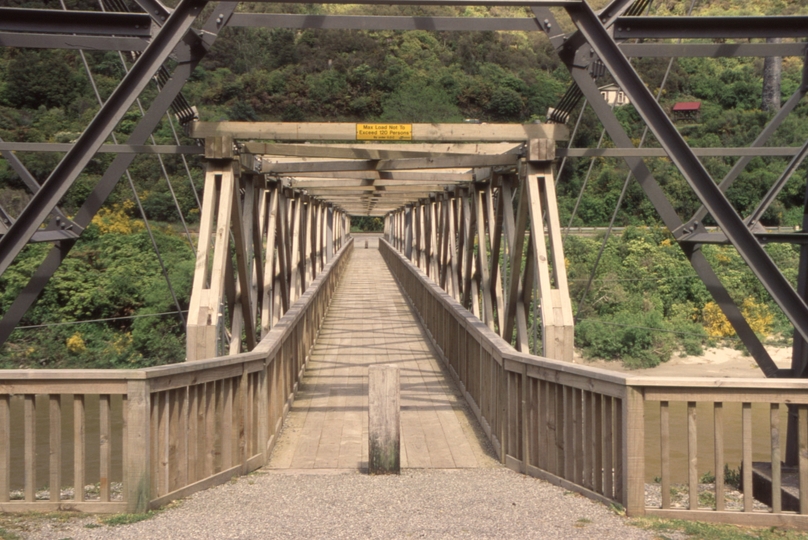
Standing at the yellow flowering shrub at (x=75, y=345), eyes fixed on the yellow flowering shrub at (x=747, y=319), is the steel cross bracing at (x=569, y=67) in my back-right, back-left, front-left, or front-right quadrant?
front-right

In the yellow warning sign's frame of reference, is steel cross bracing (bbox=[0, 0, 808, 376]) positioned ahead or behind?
ahead

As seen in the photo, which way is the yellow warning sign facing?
toward the camera

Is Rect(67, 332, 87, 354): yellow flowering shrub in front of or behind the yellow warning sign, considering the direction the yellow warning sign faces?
behind

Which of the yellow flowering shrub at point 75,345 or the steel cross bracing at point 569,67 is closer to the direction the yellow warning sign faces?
the steel cross bracing
